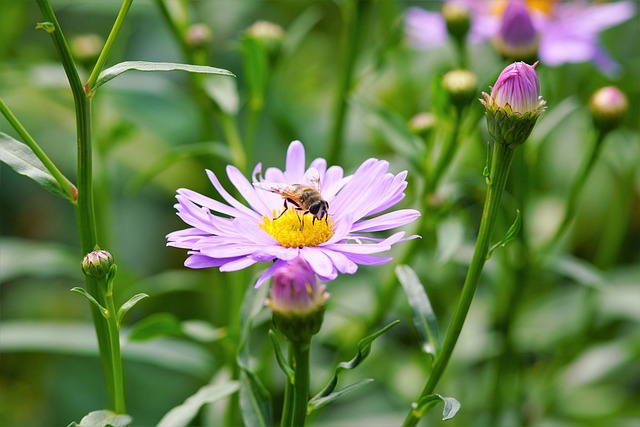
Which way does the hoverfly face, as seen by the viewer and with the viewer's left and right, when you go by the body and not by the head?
facing the viewer and to the right of the viewer

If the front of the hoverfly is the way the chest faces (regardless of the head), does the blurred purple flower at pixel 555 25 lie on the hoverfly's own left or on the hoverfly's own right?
on the hoverfly's own left

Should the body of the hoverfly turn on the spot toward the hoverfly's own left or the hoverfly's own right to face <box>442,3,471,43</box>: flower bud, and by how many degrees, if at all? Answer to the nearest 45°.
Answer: approximately 90° to the hoverfly's own left

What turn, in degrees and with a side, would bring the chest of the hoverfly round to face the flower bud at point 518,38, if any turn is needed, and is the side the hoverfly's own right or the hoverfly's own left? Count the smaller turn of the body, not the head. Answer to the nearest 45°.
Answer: approximately 90° to the hoverfly's own left
